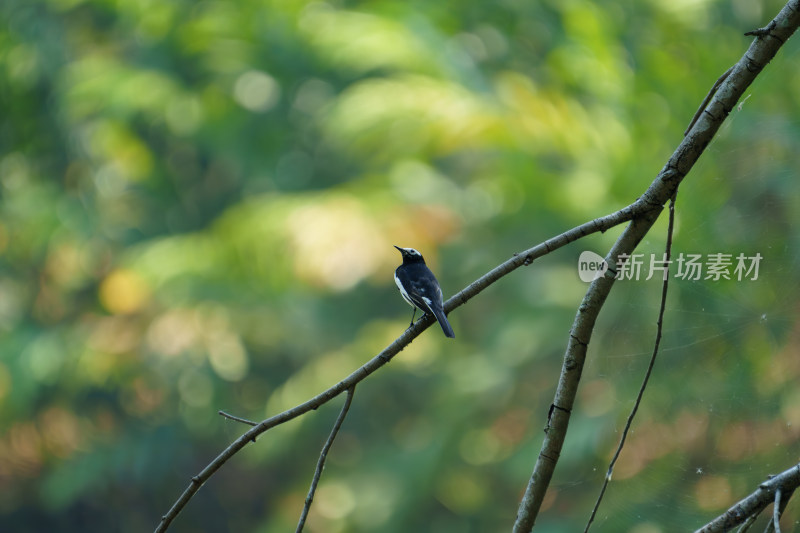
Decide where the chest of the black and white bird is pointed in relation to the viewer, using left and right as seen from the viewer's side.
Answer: facing away from the viewer and to the left of the viewer

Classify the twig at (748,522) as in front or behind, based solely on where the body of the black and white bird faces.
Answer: behind

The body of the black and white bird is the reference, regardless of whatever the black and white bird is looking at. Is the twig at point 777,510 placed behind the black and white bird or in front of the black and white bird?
behind
